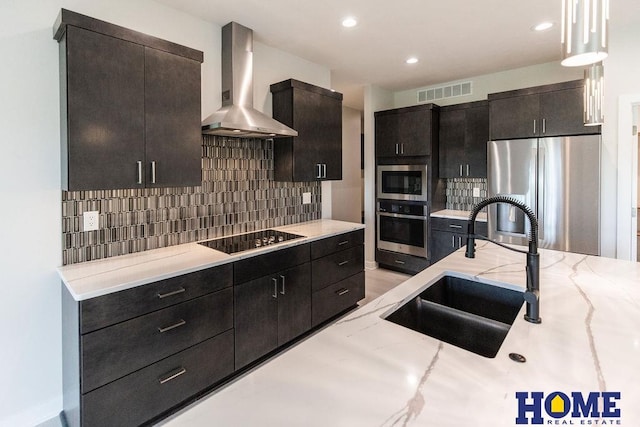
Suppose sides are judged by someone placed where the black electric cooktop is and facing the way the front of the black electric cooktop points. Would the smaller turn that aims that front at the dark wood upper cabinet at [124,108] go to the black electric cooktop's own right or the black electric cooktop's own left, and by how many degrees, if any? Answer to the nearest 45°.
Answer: approximately 90° to the black electric cooktop's own right

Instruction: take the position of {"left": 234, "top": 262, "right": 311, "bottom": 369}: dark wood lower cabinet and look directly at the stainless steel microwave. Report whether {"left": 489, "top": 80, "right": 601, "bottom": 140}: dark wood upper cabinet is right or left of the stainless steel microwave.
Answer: right

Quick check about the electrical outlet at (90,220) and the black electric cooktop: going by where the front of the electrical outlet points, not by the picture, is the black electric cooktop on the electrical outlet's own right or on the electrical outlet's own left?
on the electrical outlet's own left

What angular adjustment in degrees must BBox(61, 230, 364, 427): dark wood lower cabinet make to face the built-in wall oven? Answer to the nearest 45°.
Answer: approximately 90° to its left

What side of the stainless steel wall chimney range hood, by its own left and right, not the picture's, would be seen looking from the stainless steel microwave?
left

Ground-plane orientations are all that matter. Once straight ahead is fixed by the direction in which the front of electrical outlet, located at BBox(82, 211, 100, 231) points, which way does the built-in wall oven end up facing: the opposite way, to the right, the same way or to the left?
to the right
